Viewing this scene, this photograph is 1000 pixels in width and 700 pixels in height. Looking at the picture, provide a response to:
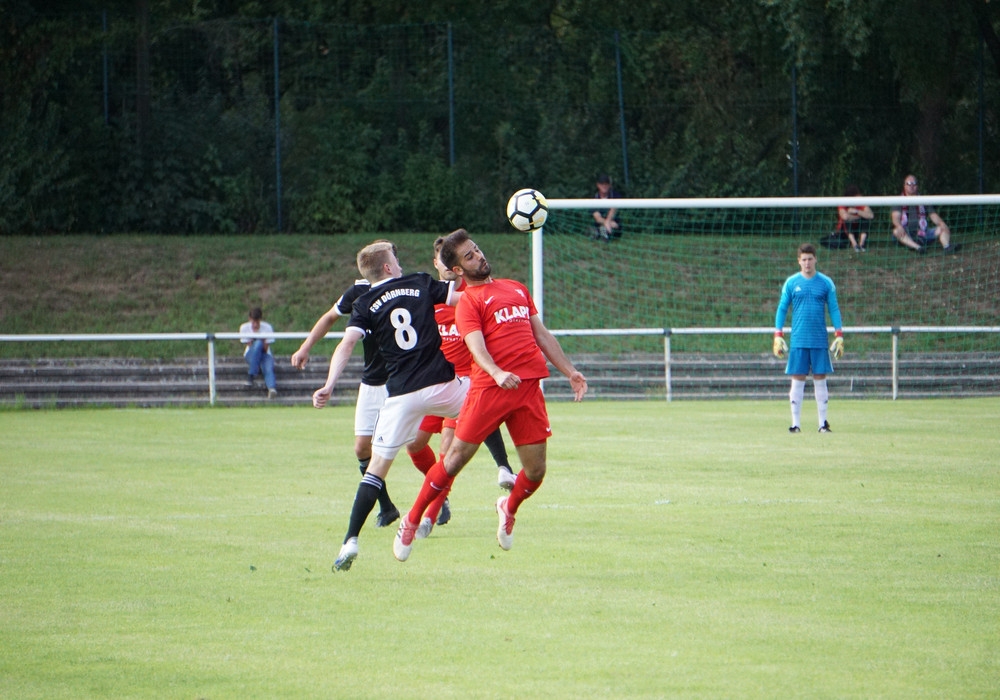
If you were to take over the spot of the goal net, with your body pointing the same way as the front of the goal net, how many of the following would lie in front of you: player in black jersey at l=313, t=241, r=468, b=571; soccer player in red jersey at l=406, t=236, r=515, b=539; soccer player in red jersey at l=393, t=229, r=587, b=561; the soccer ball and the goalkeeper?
5

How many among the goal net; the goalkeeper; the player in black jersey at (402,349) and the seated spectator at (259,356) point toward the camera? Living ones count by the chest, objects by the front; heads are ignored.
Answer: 3

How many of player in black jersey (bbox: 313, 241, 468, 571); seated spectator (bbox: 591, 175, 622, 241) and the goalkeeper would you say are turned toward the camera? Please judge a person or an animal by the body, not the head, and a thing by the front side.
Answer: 2

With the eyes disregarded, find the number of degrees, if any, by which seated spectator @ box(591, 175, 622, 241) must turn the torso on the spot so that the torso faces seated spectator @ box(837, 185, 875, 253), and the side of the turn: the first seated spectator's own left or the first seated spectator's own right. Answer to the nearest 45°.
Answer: approximately 90° to the first seated spectator's own left

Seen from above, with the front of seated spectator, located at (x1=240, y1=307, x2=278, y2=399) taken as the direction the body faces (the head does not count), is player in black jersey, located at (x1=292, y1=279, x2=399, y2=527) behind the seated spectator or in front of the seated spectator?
in front

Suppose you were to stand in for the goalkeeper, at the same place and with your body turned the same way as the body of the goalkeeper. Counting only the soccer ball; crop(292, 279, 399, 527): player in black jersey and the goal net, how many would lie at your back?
1

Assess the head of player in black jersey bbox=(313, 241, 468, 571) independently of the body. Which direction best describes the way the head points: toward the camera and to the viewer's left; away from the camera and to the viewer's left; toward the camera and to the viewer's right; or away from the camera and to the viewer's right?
away from the camera and to the viewer's right
